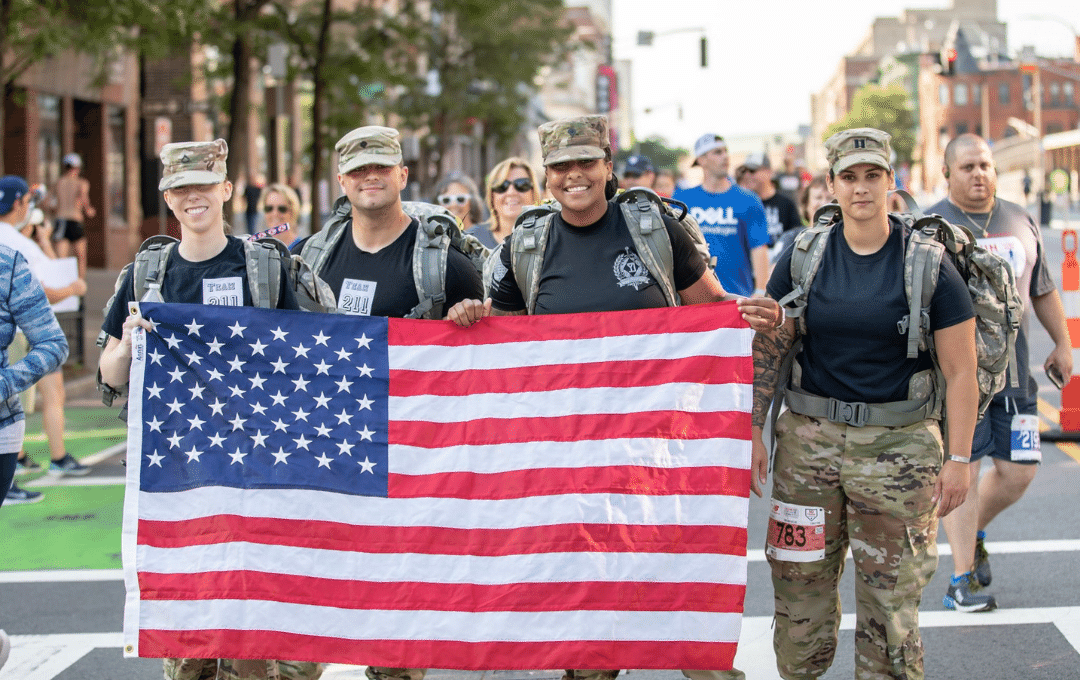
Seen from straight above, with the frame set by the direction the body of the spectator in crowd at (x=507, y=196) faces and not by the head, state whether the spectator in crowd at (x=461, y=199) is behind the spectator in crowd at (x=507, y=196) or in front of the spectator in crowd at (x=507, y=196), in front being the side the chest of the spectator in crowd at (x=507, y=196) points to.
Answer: behind

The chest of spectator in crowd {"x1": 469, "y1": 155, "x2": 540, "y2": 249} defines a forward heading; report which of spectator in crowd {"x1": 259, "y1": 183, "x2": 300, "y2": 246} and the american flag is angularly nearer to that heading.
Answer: the american flag

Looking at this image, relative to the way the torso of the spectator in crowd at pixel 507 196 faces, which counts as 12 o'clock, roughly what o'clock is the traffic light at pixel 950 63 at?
The traffic light is roughly at 7 o'clock from the spectator in crowd.

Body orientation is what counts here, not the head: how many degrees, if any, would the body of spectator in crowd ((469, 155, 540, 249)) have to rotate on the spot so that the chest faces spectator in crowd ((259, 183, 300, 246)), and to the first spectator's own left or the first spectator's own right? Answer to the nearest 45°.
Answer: approximately 135° to the first spectator's own right

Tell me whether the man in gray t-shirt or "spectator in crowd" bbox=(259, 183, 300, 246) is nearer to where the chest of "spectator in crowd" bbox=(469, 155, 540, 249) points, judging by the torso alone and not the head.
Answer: the man in gray t-shirt

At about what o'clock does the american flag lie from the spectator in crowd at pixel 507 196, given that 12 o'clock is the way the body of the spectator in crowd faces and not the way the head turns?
The american flag is roughly at 12 o'clock from the spectator in crowd.

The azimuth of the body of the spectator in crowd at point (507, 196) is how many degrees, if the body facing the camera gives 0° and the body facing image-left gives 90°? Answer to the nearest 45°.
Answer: approximately 0°
